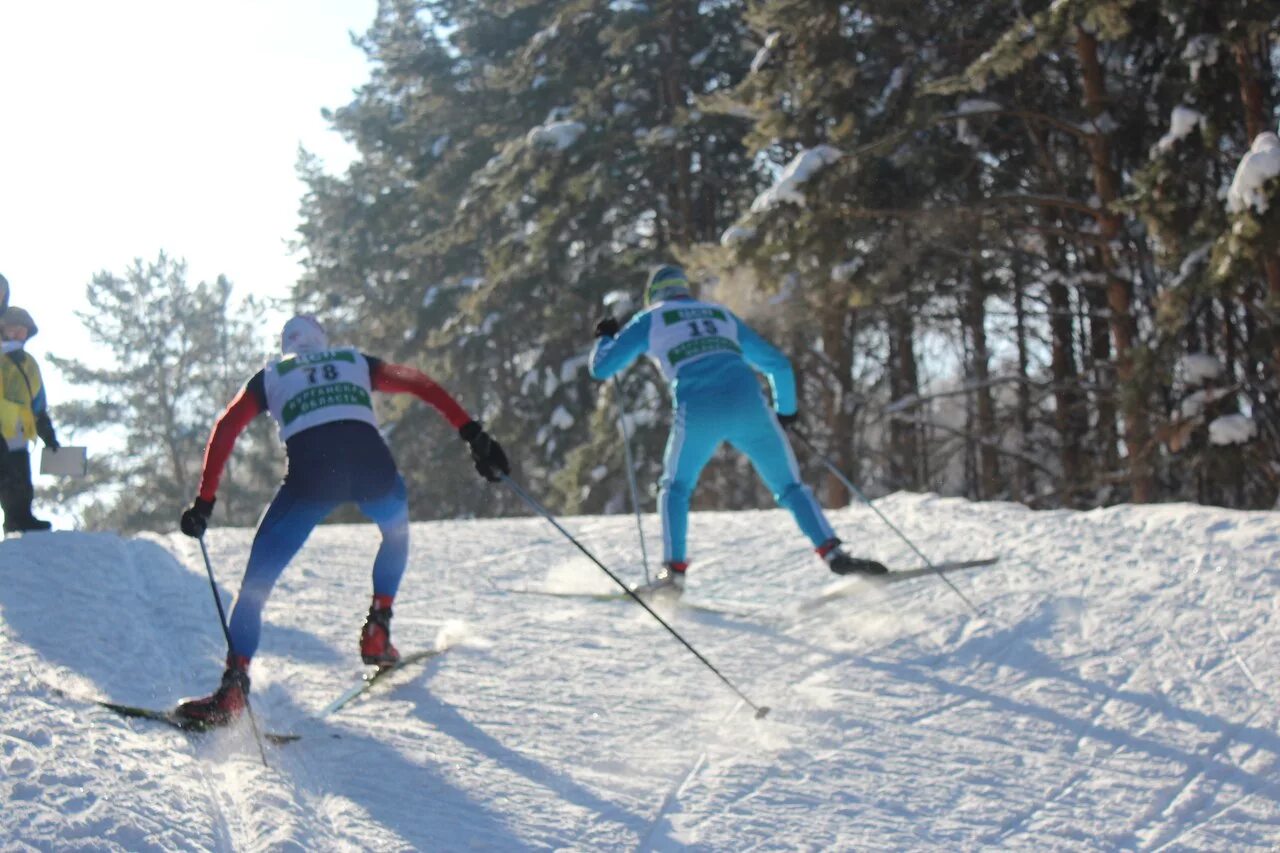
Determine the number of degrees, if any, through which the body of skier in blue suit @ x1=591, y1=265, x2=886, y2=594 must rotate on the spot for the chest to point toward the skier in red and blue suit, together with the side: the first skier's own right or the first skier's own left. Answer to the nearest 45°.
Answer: approximately 135° to the first skier's own left

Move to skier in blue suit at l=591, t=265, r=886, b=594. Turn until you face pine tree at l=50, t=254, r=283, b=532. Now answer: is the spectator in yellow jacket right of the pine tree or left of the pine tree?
left

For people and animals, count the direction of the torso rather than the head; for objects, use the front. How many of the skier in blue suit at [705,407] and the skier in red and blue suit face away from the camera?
2

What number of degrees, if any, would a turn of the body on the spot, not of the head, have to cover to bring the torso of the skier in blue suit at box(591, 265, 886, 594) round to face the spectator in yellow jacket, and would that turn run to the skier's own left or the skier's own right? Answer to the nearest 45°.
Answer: approximately 90° to the skier's own left

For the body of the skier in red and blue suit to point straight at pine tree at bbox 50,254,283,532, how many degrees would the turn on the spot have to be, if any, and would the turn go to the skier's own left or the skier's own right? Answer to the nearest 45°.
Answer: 0° — they already face it

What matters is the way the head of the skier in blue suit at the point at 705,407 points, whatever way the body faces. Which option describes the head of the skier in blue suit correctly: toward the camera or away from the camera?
away from the camera

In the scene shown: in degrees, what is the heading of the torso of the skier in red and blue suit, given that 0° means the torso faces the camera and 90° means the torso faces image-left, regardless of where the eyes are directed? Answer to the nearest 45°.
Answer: approximately 180°

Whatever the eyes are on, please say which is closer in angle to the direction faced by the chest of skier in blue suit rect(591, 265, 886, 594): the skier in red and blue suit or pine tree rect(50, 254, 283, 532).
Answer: the pine tree

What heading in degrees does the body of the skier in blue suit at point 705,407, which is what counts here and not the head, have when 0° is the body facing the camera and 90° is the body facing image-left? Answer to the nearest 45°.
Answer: approximately 180°

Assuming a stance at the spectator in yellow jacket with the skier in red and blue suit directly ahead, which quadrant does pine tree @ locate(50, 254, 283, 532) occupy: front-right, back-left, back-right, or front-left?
back-left
